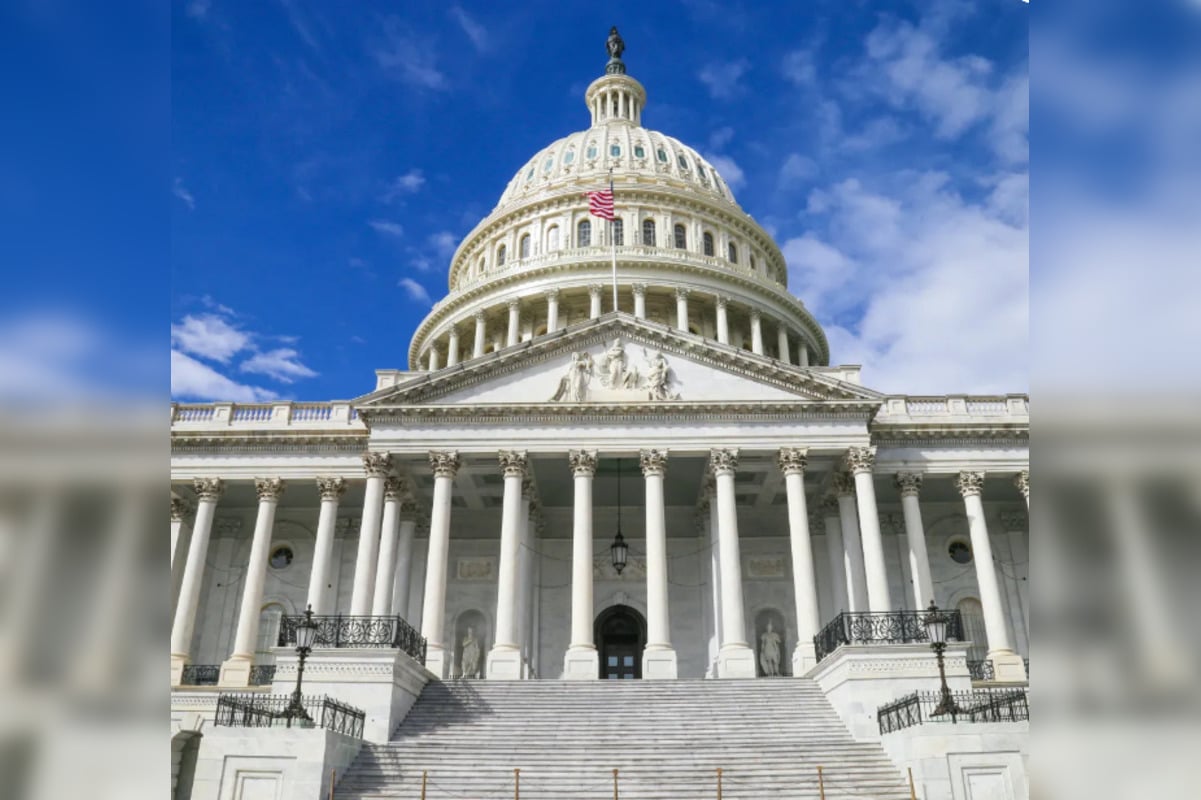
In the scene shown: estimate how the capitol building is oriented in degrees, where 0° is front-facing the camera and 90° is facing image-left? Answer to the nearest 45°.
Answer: approximately 0°
